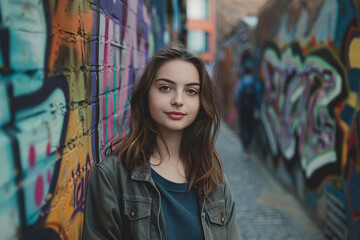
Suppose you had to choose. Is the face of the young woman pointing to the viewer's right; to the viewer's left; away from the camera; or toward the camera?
toward the camera

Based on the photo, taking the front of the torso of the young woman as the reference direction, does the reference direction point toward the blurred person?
no

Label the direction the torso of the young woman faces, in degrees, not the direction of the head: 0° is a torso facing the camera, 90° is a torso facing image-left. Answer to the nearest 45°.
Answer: approximately 315°
